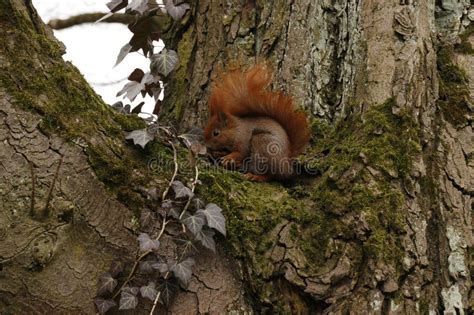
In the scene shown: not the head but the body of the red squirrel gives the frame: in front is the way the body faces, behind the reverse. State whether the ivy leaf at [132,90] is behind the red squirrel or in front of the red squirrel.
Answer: in front

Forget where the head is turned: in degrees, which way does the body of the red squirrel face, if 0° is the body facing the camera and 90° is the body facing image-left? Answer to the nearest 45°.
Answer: approximately 90°

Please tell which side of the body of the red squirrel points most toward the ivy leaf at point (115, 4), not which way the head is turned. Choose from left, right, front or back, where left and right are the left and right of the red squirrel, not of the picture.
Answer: front

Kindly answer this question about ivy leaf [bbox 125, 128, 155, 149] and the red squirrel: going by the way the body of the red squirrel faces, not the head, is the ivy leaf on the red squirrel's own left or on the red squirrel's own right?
on the red squirrel's own left

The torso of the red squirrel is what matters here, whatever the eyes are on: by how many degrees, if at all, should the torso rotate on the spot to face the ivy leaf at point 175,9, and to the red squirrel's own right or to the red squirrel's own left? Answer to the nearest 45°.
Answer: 0° — it already faces it

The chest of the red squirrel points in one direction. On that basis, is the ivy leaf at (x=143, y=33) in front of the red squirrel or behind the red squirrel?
in front
